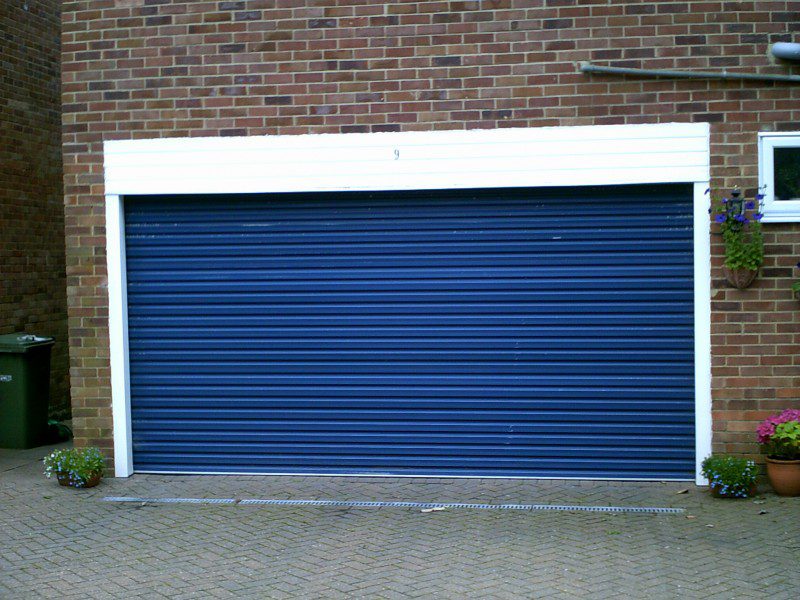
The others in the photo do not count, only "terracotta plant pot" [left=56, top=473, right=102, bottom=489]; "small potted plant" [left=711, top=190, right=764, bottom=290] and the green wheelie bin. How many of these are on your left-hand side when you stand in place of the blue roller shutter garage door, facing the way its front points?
1

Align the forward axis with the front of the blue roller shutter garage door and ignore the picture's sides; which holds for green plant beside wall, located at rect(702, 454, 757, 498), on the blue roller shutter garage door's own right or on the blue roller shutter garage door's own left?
on the blue roller shutter garage door's own left

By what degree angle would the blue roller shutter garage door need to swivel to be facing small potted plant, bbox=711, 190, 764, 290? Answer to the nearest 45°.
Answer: approximately 90° to its left

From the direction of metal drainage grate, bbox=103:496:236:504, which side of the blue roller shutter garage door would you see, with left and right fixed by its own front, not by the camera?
right

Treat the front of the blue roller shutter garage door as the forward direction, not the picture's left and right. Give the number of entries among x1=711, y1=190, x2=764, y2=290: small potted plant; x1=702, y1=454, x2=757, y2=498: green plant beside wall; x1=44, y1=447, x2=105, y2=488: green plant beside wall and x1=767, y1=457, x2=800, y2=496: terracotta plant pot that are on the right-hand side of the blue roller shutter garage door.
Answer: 1

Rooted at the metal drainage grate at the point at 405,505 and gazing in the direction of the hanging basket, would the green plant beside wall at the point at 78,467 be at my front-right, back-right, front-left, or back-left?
back-left

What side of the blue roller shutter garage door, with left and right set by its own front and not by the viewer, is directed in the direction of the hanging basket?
left

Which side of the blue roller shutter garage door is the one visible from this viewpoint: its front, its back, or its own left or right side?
front

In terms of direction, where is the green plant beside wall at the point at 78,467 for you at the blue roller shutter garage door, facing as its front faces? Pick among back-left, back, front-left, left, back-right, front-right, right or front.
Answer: right

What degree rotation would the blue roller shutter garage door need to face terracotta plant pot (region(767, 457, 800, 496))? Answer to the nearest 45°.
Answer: approximately 90° to its left

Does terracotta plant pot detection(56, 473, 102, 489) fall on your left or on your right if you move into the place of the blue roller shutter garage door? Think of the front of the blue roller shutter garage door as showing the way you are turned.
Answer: on your right
